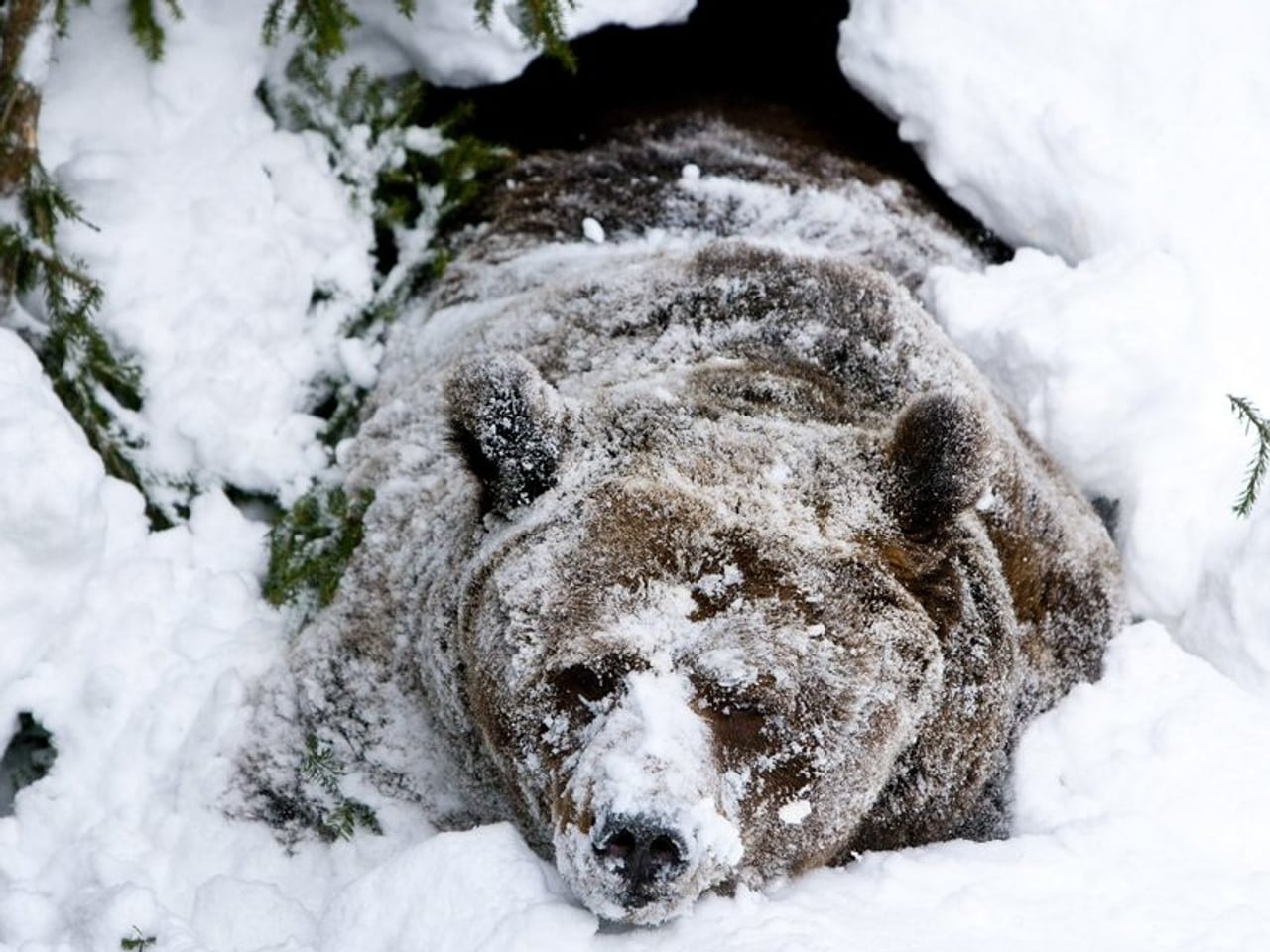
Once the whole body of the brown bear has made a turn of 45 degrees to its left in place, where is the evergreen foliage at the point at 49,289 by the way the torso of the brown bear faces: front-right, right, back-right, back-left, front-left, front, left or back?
back

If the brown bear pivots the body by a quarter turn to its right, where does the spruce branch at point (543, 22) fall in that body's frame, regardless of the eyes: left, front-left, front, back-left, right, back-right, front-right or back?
right

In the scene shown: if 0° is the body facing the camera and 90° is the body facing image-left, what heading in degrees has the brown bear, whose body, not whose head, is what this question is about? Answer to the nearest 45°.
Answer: approximately 0°

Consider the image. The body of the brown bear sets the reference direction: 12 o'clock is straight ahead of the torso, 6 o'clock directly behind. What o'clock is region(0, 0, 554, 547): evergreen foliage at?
The evergreen foliage is roughly at 5 o'clock from the brown bear.
